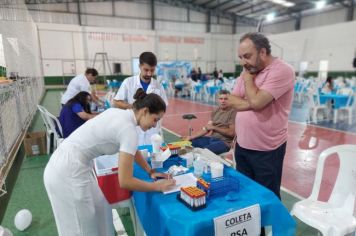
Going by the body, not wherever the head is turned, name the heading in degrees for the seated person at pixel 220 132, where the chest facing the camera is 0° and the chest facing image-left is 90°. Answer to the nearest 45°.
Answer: approximately 45°

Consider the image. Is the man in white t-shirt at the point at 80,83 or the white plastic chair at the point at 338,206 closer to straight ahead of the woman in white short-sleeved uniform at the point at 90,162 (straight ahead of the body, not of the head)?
the white plastic chair

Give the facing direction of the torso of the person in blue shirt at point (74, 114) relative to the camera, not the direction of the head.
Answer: to the viewer's right

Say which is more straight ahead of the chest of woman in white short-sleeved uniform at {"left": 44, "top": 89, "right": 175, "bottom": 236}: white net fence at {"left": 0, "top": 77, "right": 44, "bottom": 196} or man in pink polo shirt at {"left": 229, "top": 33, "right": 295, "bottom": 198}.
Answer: the man in pink polo shirt

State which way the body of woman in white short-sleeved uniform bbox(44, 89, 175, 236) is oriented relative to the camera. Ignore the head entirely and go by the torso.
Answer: to the viewer's right

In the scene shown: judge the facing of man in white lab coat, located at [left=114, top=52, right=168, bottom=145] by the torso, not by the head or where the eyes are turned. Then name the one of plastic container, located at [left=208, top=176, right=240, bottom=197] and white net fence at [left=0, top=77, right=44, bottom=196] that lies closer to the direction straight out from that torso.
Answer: the plastic container
